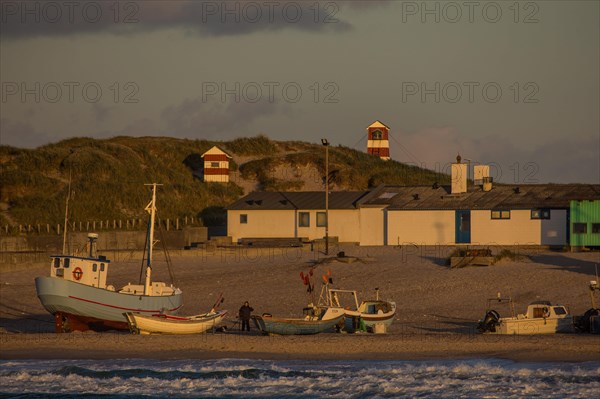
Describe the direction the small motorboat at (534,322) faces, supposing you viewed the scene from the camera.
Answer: facing to the right of the viewer

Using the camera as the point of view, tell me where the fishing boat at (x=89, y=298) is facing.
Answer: facing away from the viewer and to the right of the viewer

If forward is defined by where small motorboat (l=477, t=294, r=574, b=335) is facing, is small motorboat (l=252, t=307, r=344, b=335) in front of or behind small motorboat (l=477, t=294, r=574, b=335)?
behind

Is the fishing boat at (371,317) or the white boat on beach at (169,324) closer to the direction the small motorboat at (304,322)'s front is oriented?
the fishing boat

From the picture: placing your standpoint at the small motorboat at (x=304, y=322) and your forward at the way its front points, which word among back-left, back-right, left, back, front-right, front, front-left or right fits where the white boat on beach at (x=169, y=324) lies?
back

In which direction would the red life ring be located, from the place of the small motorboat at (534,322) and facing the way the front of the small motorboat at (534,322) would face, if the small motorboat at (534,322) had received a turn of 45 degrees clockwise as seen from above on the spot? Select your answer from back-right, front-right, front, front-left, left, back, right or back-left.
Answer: back-right

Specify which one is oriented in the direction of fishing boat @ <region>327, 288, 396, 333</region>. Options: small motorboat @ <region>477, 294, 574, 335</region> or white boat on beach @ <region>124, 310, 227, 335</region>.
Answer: the white boat on beach

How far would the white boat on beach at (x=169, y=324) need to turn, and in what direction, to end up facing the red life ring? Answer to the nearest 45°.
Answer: approximately 135° to its left

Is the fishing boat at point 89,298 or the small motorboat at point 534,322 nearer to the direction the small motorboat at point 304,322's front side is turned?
the small motorboat

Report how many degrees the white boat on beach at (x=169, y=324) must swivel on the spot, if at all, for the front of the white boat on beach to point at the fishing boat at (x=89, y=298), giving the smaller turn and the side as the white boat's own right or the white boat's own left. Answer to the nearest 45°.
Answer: approximately 135° to the white boat's own left

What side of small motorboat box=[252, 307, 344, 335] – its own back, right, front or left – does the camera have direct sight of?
right

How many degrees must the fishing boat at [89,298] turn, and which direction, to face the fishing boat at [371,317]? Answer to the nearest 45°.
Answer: approximately 45° to its right

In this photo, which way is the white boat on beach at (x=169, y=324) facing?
to the viewer's right

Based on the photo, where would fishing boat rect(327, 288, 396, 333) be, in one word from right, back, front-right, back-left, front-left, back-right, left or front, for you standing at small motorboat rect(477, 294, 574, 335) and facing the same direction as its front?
back
